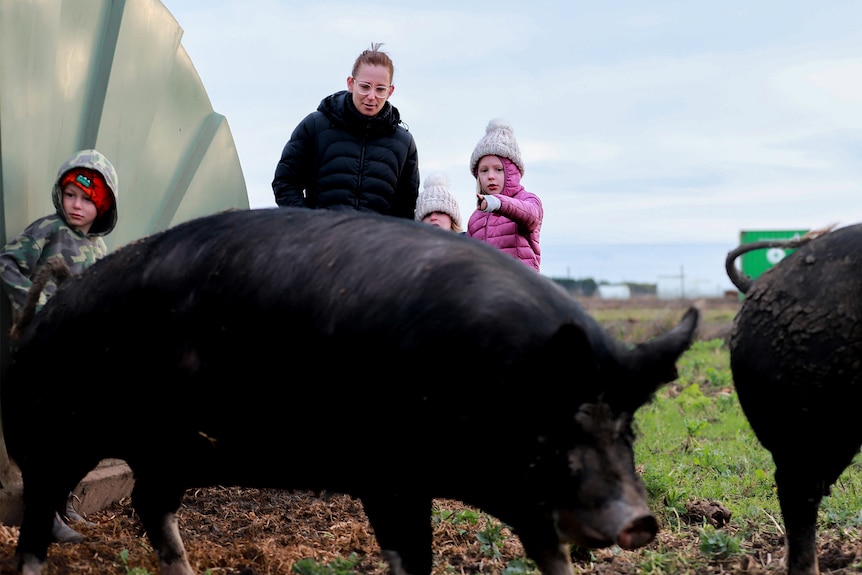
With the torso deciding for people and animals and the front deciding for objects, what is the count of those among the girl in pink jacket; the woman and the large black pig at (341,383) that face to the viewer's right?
1

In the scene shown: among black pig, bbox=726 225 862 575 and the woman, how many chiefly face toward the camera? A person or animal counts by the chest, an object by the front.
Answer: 1

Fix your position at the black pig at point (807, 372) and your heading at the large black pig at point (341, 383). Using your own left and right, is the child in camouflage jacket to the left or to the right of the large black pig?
right

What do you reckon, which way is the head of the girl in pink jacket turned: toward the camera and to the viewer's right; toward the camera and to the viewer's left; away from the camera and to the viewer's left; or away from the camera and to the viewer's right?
toward the camera and to the viewer's left

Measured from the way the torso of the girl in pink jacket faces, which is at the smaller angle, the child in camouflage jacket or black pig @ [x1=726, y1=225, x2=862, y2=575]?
the child in camouflage jacket

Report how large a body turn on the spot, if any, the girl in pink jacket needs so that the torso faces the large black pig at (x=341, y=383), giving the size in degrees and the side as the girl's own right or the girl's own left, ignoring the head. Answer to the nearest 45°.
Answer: approximately 45° to the girl's own left

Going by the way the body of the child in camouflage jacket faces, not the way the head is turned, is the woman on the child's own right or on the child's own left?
on the child's own left

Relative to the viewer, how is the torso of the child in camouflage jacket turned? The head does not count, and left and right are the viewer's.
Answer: facing the viewer and to the right of the viewer

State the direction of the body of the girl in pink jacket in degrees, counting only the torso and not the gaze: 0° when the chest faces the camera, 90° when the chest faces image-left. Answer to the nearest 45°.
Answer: approximately 45°

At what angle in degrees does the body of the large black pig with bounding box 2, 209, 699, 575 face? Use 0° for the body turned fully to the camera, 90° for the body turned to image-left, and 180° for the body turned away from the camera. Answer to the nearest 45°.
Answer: approximately 270°

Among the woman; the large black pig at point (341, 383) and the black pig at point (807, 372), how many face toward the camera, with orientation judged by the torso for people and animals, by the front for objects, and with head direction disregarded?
1

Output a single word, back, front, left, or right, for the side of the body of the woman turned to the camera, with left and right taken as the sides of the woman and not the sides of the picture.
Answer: front

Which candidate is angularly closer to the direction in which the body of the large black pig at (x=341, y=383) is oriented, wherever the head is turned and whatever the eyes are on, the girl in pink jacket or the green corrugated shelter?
the girl in pink jacket

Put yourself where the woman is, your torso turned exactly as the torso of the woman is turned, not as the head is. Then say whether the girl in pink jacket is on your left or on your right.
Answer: on your left
